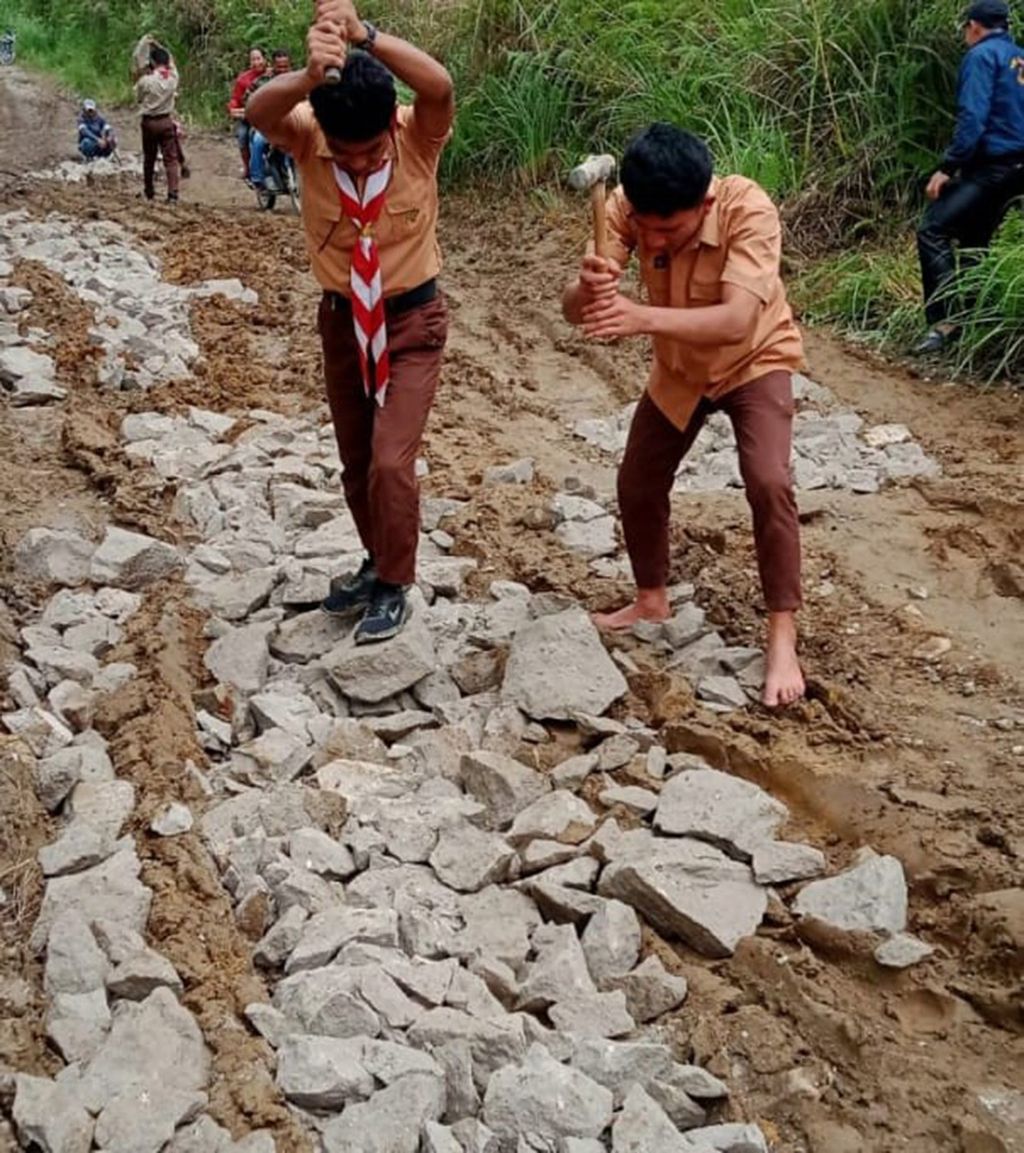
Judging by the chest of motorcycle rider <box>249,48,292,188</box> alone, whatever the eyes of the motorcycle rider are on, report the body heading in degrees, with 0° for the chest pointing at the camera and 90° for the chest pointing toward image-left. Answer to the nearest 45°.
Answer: approximately 0°

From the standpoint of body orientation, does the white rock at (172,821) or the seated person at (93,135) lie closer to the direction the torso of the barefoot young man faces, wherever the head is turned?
the white rock

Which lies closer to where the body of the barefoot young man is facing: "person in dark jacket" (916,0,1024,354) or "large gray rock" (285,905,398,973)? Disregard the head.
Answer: the large gray rock

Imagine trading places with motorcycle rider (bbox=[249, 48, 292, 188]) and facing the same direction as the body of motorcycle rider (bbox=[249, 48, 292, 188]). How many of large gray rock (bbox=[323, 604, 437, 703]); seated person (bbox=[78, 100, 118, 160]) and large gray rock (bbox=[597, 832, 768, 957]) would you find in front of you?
2

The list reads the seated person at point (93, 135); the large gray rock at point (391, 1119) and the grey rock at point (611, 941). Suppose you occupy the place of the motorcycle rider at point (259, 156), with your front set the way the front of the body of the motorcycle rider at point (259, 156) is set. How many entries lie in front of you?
2

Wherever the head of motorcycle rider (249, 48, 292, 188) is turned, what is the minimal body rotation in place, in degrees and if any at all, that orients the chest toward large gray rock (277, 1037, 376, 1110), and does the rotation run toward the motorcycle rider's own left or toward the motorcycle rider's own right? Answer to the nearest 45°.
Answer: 0° — they already face it

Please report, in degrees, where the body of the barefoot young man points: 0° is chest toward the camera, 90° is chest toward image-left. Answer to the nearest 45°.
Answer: approximately 45°

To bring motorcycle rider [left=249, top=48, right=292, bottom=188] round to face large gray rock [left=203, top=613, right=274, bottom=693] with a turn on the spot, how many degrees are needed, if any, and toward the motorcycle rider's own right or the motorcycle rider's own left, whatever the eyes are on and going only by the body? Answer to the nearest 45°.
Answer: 0° — they already face it

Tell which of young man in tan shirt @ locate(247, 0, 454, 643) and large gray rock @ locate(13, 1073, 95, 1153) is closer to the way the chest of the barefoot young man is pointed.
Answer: the large gray rock

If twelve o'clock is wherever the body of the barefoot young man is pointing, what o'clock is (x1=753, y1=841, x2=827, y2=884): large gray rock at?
The large gray rock is roughly at 10 o'clock from the barefoot young man.

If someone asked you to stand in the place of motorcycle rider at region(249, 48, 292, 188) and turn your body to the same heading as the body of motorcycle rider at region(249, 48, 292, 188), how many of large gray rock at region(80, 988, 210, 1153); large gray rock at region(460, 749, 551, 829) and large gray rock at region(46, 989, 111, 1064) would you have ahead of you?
3
